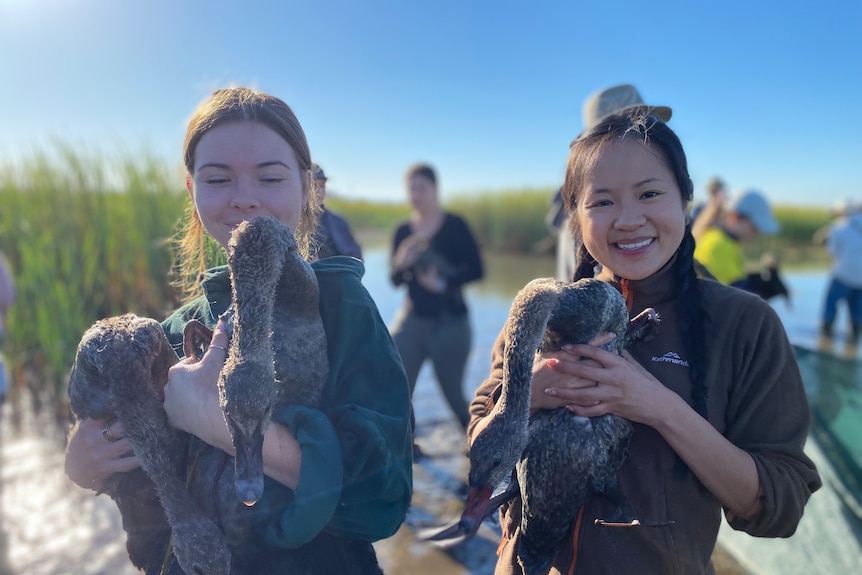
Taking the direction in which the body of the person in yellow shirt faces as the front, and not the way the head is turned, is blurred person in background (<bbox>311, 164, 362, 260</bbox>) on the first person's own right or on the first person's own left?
on the first person's own right

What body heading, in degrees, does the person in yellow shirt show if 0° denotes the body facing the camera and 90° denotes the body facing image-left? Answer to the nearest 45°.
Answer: approximately 270°

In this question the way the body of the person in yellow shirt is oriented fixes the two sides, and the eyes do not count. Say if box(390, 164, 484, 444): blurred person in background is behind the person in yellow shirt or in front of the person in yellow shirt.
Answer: behind
